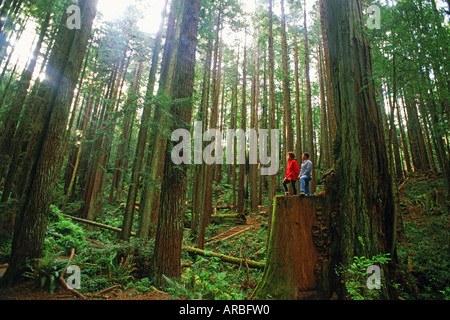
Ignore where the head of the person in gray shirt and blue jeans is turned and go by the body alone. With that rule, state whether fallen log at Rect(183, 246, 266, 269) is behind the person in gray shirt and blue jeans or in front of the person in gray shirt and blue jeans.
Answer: in front

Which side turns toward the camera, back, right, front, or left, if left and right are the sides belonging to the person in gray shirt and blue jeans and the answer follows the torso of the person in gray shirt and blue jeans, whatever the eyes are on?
left

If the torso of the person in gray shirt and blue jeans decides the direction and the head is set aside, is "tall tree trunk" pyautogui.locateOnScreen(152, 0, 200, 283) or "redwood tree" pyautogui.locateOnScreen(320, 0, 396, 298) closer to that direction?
the tall tree trunk

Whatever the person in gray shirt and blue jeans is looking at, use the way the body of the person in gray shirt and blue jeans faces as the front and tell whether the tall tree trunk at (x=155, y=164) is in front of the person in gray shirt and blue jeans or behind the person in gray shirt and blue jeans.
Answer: in front

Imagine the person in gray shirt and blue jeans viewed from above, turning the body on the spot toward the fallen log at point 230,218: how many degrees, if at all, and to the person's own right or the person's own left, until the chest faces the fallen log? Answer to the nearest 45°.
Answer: approximately 45° to the person's own right

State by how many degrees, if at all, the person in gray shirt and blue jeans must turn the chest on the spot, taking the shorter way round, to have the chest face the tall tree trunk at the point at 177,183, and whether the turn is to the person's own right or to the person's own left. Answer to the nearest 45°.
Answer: approximately 45° to the person's own left
